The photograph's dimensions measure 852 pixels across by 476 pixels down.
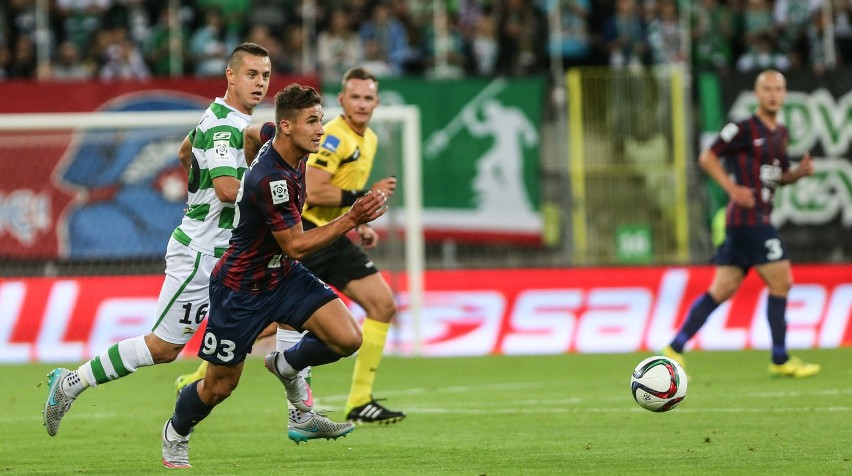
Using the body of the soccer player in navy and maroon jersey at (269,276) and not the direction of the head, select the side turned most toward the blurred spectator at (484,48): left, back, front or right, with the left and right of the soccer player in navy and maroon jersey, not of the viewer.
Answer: left

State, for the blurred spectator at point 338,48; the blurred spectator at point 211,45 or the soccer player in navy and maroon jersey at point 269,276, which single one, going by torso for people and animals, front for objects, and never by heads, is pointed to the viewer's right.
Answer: the soccer player in navy and maroon jersey

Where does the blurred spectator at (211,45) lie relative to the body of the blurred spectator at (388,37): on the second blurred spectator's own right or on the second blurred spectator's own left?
on the second blurred spectator's own right

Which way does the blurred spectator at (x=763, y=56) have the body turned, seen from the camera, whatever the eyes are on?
toward the camera

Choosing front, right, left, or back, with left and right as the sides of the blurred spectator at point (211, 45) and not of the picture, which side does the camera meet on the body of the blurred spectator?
front

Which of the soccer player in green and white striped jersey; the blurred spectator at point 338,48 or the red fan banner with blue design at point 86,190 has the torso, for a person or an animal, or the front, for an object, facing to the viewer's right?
the soccer player in green and white striped jersey

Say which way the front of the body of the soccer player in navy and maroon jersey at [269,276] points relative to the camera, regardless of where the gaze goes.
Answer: to the viewer's right

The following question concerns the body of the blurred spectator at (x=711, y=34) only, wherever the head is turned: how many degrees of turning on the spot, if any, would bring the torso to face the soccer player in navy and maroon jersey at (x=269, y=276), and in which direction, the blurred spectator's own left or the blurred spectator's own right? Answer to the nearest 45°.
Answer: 0° — they already face them

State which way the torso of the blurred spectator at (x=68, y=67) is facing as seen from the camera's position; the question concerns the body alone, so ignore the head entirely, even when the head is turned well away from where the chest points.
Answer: toward the camera

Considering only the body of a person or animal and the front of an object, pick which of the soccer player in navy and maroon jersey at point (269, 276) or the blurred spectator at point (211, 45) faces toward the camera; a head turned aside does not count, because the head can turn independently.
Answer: the blurred spectator

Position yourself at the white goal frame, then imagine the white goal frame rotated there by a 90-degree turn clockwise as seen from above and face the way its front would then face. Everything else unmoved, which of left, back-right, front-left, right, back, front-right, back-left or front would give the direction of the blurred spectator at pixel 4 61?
front-right

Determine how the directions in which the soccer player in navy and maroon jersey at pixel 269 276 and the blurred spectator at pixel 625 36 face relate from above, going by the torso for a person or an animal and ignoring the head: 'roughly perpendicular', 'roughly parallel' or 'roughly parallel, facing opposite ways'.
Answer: roughly perpendicular

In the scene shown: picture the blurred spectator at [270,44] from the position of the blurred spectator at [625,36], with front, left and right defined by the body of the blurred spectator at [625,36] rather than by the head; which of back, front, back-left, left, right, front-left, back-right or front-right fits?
right

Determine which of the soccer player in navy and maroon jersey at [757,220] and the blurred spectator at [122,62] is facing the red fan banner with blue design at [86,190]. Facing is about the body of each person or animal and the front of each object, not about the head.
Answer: the blurred spectator

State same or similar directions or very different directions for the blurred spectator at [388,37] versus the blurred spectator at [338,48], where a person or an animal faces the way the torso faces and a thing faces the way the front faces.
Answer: same or similar directions

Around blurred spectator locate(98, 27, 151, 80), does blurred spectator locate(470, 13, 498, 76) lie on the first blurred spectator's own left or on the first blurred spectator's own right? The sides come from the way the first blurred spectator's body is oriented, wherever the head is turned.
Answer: on the first blurred spectator's own left
